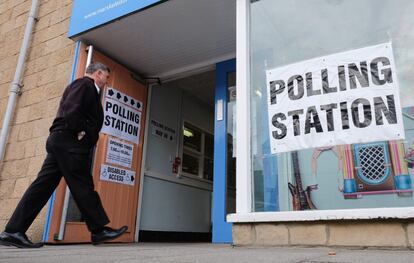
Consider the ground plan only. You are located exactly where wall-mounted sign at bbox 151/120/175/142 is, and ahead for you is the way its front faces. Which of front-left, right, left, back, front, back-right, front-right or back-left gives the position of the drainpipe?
back-right

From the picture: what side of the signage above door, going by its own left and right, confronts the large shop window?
left

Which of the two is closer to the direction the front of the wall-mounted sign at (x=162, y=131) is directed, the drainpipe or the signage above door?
the signage above door

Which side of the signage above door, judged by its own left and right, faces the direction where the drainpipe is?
right

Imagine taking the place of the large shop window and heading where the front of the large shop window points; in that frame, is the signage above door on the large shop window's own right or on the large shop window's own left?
on the large shop window's own right
